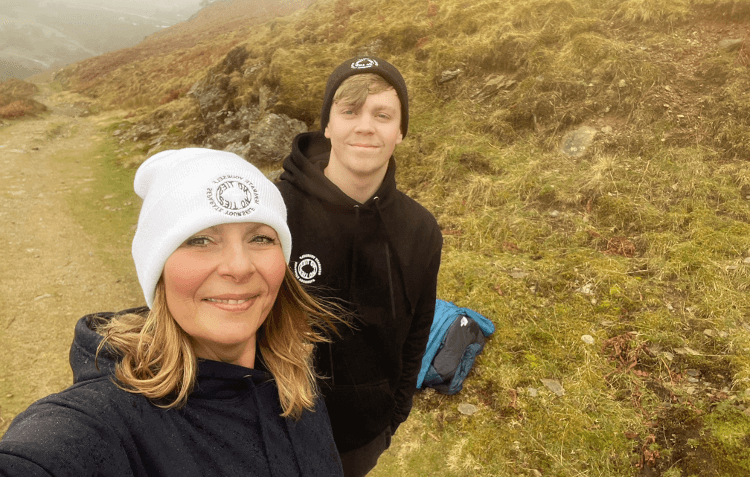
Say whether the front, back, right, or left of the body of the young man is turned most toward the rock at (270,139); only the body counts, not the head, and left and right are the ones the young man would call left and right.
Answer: back

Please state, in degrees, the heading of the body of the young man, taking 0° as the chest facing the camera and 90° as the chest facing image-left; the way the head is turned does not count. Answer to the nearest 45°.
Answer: approximately 0°

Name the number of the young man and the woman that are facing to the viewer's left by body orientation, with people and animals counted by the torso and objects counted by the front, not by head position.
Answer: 0

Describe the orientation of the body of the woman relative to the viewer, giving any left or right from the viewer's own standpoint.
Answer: facing the viewer and to the right of the viewer

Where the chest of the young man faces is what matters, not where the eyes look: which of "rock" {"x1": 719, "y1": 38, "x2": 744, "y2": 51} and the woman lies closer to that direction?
the woman

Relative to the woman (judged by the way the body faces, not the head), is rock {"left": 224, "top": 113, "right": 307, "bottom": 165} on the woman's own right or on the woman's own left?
on the woman's own left

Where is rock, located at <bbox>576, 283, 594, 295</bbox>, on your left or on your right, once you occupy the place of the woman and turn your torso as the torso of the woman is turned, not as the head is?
on your left

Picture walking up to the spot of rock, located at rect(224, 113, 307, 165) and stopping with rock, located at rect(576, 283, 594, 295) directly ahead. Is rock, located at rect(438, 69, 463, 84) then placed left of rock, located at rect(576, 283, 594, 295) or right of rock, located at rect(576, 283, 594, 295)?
left
